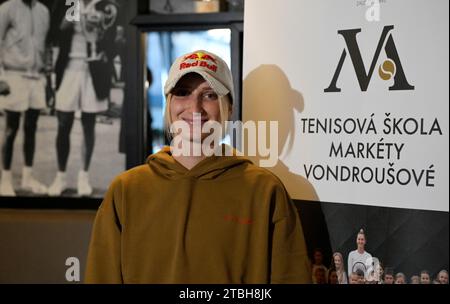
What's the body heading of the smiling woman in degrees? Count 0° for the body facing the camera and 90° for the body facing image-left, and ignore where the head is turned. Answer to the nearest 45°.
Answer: approximately 0°
